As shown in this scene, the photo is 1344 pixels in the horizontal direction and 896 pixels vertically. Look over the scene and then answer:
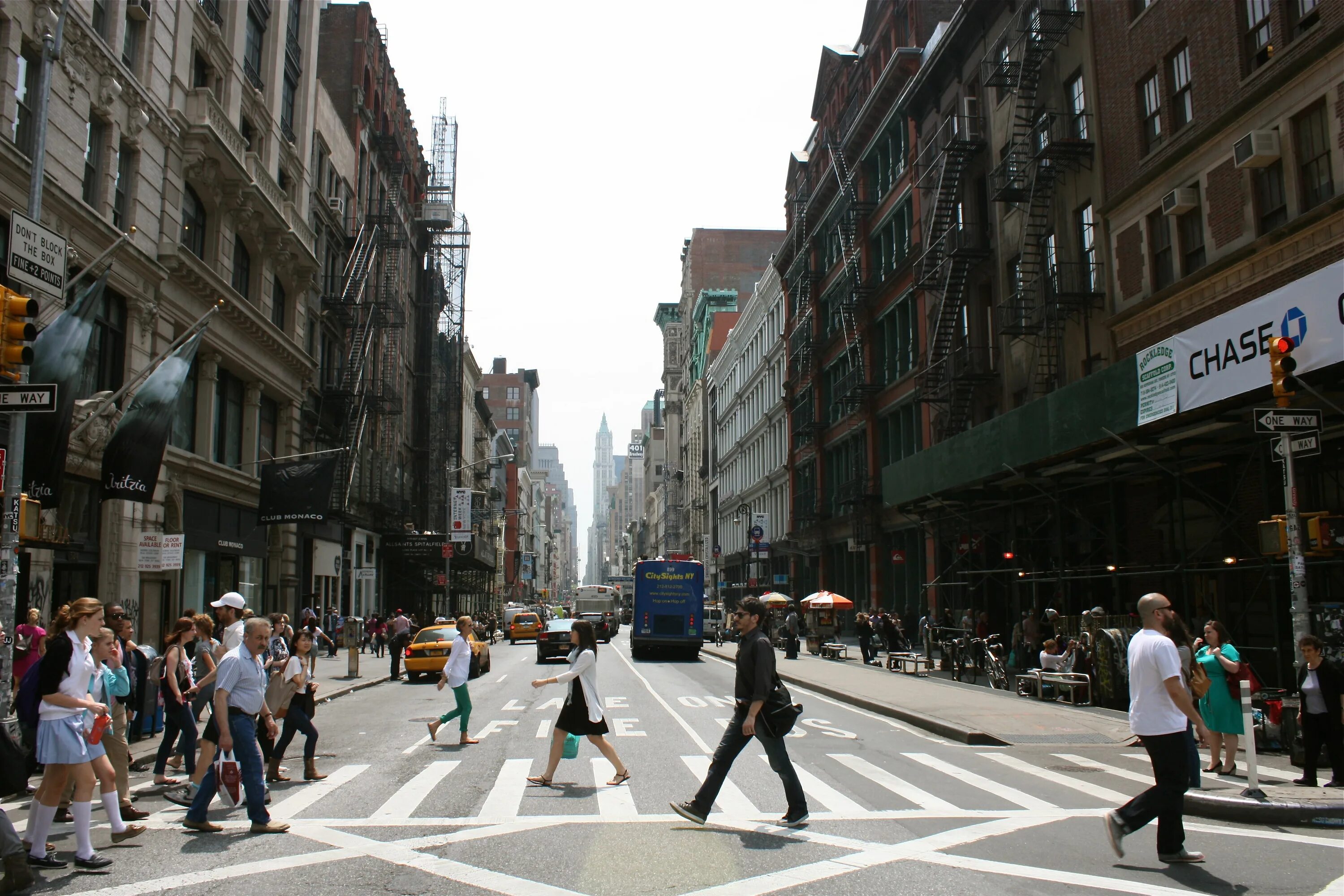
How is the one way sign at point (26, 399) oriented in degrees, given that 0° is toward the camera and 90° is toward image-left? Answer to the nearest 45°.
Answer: approximately 0°

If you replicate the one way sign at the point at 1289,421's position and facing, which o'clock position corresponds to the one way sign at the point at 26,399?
the one way sign at the point at 26,399 is roughly at 2 o'clock from the one way sign at the point at 1289,421.

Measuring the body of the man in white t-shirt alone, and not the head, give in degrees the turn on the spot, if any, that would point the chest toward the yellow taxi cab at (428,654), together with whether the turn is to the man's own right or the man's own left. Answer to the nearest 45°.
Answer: approximately 135° to the man's own left

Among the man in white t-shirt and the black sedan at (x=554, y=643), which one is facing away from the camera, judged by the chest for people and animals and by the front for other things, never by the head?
the black sedan

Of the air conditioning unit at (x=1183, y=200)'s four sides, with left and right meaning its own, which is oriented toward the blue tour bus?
right

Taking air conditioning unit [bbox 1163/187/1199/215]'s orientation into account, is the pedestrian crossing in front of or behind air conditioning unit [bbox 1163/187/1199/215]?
in front

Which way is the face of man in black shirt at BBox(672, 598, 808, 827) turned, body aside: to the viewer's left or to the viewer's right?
to the viewer's left

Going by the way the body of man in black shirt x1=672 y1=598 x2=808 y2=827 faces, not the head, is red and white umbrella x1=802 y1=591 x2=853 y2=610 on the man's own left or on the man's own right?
on the man's own right

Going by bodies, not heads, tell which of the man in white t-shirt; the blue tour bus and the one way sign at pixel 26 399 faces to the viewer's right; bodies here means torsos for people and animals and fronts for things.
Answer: the man in white t-shirt

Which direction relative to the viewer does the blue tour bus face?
away from the camera
